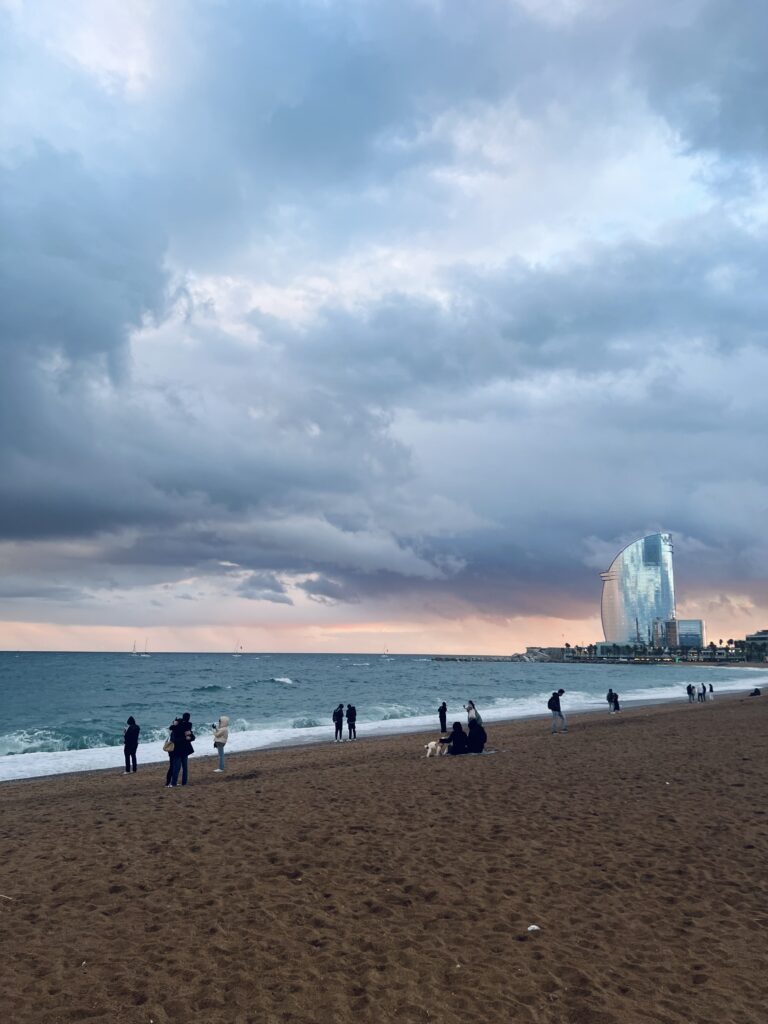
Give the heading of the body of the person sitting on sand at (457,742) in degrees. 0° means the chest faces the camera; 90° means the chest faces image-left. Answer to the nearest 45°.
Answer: approximately 135°

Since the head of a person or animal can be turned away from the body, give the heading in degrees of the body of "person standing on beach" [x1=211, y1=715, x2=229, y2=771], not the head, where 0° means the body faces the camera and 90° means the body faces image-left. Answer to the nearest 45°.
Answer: approximately 90°

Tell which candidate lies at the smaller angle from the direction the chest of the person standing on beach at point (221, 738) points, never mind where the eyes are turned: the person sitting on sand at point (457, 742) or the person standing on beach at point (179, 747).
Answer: the person standing on beach

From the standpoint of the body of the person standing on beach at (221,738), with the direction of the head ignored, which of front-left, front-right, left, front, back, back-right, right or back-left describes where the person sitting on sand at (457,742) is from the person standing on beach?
back

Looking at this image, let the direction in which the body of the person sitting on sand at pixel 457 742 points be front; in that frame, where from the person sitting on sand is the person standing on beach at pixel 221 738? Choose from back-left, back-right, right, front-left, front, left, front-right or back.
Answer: front-left

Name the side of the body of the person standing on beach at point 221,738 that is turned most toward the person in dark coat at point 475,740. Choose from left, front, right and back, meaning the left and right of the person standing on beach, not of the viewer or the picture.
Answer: back

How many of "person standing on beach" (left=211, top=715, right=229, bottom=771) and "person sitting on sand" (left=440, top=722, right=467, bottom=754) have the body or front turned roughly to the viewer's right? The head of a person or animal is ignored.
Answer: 0
